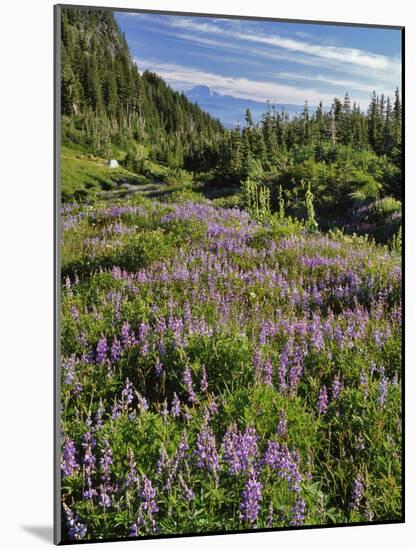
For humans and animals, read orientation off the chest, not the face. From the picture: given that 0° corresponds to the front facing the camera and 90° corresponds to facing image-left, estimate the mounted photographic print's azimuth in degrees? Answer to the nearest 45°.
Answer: approximately 315°
